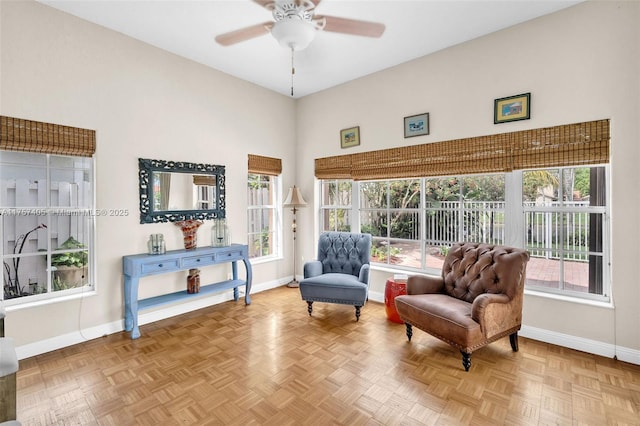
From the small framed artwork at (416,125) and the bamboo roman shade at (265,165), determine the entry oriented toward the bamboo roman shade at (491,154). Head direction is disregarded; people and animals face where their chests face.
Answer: the bamboo roman shade at (265,165)

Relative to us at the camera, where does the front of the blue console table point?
facing the viewer and to the right of the viewer

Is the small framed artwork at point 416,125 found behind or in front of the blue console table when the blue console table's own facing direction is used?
in front

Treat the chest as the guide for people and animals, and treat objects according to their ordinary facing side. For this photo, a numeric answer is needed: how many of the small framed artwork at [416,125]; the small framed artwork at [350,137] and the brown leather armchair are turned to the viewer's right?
0

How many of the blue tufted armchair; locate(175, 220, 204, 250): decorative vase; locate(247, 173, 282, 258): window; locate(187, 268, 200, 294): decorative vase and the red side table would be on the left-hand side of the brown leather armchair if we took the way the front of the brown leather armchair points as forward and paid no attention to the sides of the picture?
0

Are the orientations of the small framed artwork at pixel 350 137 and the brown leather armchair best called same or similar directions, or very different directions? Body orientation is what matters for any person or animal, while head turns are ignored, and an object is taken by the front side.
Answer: same or similar directions

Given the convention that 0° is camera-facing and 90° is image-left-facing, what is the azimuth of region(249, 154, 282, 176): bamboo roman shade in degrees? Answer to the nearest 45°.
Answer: approximately 315°

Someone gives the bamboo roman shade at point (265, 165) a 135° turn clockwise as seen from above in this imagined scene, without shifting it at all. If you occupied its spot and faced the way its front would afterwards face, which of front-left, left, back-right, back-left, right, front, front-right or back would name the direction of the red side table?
back-left

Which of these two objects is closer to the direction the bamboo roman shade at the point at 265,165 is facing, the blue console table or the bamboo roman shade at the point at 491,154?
the bamboo roman shade

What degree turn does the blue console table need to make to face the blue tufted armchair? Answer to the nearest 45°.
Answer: approximately 45° to its left

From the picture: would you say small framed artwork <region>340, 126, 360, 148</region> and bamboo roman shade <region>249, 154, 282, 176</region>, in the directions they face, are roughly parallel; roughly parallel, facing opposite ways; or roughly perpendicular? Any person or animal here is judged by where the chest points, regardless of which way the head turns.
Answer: roughly perpendicular

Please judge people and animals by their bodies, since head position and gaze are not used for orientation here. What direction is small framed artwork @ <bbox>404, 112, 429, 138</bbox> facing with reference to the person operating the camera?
facing the viewer and to the left of the viewer

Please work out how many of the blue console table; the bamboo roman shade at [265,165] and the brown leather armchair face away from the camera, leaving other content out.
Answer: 0

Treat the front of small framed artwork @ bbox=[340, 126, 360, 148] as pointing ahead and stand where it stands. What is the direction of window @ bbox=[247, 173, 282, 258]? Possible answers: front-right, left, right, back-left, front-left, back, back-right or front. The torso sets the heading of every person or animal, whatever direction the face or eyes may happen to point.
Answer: front-right
